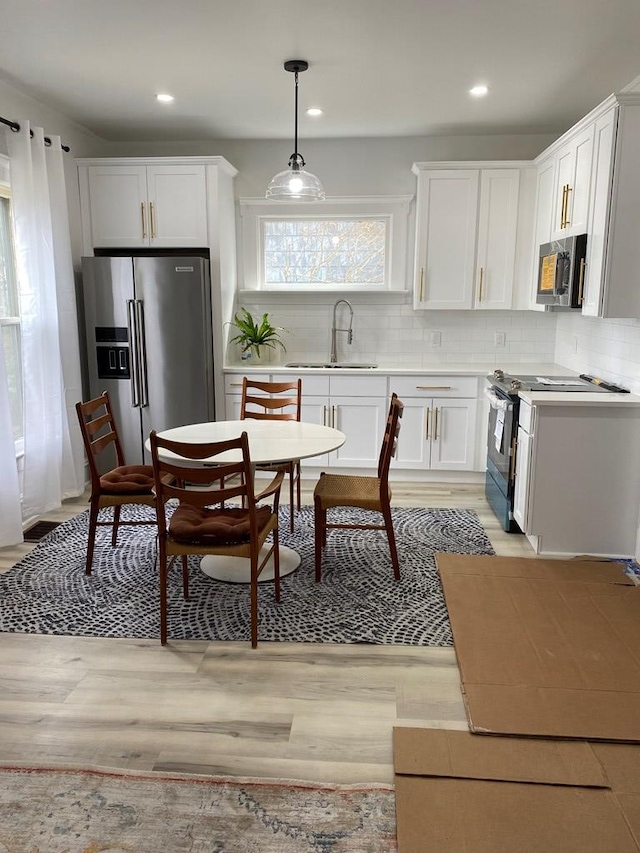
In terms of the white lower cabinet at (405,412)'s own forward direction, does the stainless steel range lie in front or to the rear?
in front

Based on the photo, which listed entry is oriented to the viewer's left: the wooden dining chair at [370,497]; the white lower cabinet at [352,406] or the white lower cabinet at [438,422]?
the wooden dining chair

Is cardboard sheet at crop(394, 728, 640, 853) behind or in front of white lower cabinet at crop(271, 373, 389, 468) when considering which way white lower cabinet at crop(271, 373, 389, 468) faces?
in front

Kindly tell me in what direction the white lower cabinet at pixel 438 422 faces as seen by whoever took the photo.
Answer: facing the viewer

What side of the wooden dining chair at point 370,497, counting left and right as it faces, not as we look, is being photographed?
left

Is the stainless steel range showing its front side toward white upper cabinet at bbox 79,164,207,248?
yes

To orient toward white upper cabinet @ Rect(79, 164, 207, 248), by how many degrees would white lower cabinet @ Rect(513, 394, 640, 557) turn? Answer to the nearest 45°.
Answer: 0° — it already faces it

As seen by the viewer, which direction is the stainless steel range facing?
to the viewer's left

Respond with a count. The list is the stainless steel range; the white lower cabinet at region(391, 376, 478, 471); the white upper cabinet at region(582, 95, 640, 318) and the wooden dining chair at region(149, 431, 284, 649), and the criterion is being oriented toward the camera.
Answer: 1

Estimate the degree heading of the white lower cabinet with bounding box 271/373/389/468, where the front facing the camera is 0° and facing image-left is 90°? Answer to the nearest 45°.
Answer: approximately 0°

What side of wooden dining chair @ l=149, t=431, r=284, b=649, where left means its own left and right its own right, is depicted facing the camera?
back

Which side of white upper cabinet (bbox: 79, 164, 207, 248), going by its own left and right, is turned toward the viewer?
front

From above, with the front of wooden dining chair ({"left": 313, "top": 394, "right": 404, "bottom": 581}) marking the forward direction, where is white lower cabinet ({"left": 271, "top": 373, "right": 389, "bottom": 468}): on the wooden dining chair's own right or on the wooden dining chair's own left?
on the wooden dining chair's own right

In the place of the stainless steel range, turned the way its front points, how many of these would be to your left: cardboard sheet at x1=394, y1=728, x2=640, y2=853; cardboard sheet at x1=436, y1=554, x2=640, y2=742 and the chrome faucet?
2

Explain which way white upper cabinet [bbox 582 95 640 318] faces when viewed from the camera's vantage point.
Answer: facing to the left of the viewer

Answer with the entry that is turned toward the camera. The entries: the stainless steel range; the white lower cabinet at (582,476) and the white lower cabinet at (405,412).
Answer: the white lower cabinet at (405,412)

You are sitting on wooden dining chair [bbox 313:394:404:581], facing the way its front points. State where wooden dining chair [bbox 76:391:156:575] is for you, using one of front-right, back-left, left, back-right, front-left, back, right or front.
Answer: front
